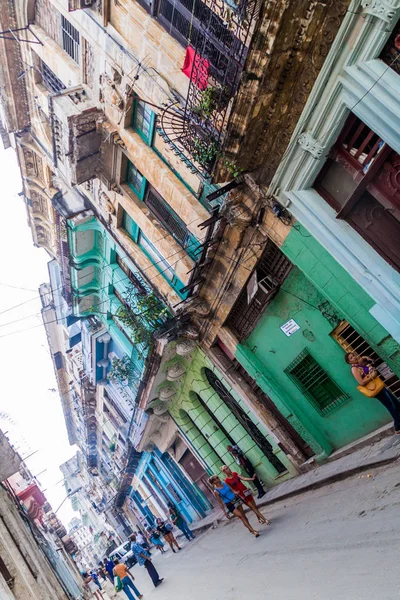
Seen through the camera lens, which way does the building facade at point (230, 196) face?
facing the viewer and to the left of the viewer
